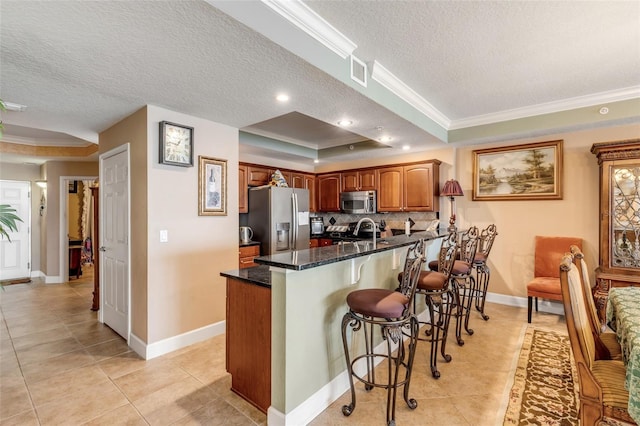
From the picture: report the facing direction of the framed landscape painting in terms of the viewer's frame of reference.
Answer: facing the viewer and to the left of the viewer

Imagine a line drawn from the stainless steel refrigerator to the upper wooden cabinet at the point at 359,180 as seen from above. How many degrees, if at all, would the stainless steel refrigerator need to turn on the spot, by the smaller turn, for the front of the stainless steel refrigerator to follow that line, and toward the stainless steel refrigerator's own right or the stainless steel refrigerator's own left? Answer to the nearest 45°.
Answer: approximately 90° to the stainless steel refrigerator's own left

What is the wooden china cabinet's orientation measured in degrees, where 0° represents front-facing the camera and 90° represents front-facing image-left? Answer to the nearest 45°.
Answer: approximately 45°

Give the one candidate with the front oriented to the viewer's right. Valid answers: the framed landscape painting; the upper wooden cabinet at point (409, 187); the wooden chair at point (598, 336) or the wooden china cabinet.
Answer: the wooden chair

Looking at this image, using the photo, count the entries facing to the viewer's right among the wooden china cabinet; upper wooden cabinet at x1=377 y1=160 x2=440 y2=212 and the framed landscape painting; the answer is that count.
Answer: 0

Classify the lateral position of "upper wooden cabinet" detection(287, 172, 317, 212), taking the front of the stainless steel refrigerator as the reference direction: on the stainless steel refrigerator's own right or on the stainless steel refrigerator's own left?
on the stainless steel refrigerator's own left

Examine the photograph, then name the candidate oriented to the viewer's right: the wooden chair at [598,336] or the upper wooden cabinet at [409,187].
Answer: the wooden chair

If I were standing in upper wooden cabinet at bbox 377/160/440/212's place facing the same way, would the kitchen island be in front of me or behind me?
in front

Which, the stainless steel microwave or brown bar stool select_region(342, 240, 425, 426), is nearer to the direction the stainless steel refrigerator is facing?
the brown bar stool

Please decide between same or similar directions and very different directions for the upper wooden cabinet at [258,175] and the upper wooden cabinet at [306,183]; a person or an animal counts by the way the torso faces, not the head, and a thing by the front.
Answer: same or similar directions

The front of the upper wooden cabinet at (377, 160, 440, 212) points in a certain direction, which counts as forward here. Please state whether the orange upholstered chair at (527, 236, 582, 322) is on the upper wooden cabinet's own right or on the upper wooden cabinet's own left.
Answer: on the upper wooden cabinet's own left

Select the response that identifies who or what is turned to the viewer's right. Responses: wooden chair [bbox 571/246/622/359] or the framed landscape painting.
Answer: the wooden chair

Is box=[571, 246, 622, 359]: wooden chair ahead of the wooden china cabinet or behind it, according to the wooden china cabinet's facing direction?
ahead

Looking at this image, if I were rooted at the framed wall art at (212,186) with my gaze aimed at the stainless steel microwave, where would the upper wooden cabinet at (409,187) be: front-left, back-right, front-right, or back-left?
front-right

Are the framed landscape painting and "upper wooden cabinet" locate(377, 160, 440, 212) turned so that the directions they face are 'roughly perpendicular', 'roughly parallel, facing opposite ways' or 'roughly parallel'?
roughly parallel

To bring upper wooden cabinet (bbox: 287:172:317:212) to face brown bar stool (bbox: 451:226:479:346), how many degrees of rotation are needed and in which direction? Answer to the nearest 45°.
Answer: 0° — it already faces it

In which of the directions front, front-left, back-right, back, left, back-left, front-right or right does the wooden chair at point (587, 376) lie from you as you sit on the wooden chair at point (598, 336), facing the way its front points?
right

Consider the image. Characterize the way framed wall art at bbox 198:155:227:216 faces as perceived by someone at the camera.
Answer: facing the viewer and to the right of the viewer
